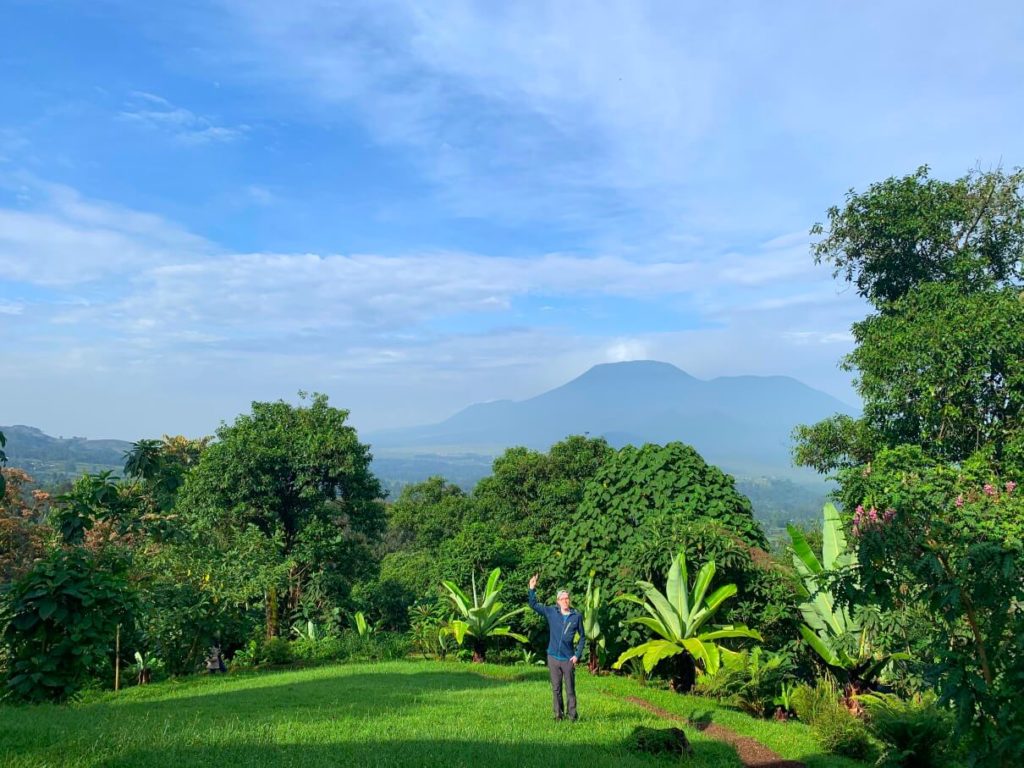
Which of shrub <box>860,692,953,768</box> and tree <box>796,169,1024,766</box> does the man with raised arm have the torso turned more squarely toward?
the shrub

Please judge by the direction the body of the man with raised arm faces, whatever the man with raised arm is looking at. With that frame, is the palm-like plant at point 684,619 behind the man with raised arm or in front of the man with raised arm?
behind

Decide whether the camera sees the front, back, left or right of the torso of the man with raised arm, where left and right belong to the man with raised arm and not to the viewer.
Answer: front

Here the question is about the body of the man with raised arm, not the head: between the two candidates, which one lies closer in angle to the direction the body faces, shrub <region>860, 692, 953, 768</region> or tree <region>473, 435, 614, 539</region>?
the shrub

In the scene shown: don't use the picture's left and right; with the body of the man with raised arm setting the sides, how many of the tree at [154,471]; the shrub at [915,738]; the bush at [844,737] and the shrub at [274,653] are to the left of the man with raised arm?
2

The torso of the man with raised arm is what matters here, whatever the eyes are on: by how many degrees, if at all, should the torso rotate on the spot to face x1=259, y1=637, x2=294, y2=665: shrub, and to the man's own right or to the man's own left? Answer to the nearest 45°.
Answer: approximately 135° to the man's own right

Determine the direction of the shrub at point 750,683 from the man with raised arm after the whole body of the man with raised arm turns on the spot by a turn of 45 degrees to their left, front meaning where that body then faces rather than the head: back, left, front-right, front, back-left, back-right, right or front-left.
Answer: left

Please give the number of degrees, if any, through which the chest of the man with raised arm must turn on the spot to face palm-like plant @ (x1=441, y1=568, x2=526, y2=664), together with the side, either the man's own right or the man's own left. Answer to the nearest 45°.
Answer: approximately 180°

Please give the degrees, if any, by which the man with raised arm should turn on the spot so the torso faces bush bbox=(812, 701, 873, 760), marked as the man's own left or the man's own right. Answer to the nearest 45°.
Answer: approximately 90° to the man's own left

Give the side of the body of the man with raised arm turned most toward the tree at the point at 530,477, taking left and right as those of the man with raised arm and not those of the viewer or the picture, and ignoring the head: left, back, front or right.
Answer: back

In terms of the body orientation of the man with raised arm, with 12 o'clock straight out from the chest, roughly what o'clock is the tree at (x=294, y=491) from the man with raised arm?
The tree is roughly at 5 o'clock from the man with raised arm.

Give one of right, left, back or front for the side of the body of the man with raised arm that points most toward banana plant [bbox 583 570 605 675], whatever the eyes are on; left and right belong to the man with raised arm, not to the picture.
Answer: back

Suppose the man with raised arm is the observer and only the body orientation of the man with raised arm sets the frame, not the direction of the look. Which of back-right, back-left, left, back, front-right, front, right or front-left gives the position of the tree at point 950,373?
back-left

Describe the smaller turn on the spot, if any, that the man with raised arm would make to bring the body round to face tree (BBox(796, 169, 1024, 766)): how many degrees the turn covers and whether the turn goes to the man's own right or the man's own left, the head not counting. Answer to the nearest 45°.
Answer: approximately 135° to the man's own left
